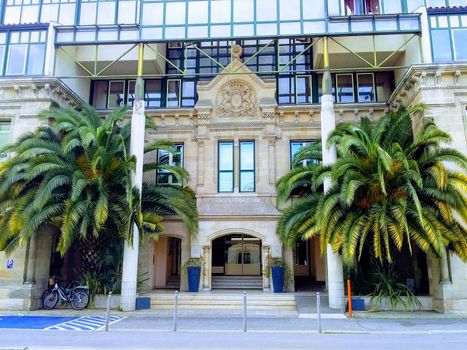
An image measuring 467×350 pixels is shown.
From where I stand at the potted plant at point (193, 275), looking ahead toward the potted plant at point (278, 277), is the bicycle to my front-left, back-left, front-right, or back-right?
back-right

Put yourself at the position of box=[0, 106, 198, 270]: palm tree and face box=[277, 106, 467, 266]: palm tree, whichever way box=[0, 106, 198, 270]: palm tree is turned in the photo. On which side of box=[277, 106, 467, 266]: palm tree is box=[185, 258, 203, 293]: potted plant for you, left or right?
left

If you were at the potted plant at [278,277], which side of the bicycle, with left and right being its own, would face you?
back

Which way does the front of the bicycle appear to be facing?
to the viewer's left

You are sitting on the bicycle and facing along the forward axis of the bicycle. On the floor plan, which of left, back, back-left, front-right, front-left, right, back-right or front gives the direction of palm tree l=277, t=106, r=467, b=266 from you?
back-left

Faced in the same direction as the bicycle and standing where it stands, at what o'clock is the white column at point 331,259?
The white column is roughly at 7 o'clock from the bicycle.
